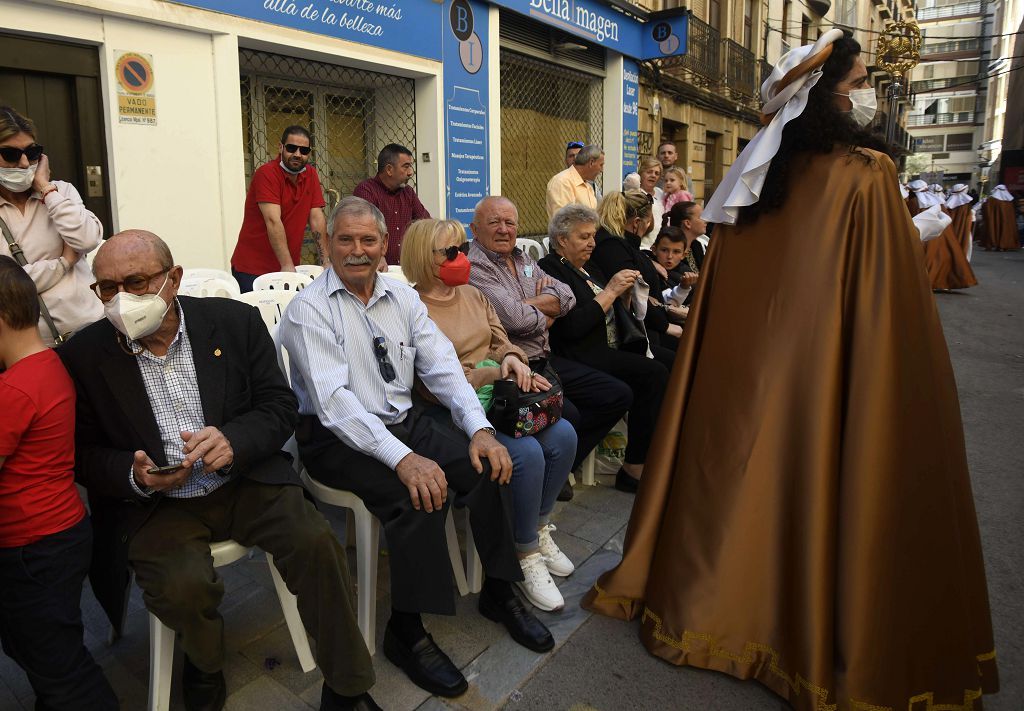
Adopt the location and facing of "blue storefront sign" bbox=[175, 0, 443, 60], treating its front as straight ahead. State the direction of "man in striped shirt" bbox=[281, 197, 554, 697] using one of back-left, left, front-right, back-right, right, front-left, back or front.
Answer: front-right

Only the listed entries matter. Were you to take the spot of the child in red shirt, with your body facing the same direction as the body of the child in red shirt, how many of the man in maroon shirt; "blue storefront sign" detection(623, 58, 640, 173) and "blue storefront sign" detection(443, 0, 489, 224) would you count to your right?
3

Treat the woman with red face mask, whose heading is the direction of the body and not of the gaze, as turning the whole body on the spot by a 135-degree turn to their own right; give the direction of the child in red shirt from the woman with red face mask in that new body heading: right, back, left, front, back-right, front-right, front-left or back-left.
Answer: front-left

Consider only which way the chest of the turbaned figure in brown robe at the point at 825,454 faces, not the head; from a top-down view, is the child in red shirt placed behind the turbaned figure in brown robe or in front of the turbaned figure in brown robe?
behind

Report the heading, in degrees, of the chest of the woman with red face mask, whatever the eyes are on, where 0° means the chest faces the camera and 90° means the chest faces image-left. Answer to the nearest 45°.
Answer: approximately 315°

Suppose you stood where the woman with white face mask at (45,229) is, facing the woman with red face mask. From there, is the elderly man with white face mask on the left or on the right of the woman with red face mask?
right

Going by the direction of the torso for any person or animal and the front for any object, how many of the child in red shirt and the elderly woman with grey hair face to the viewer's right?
1

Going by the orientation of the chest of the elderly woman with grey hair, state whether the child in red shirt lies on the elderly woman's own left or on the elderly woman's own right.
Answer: on the elderly woman's own right
